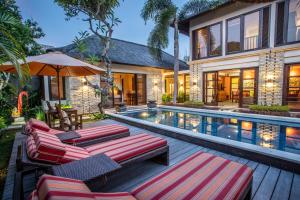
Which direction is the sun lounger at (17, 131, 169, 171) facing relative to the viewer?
to the viewer's right

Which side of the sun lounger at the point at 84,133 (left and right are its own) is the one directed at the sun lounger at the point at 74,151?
right

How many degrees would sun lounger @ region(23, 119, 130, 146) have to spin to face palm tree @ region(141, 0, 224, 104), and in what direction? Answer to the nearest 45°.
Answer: approximately 45° to its left

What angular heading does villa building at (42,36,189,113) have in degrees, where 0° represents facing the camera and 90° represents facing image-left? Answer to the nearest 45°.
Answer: approximately 315°

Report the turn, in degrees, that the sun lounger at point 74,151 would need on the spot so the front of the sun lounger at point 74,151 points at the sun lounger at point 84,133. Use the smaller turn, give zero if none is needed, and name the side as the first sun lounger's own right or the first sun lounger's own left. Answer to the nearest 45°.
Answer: approximately 90° to the first sun lounger's own left

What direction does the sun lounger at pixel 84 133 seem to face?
to the viewer's right

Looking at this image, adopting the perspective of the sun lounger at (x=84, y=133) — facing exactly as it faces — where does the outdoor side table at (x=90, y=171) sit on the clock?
The outdoor side table is roughly at 3 o'clock from the sun lounger.

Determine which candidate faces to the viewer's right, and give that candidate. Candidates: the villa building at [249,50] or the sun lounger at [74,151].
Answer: the sun lounger

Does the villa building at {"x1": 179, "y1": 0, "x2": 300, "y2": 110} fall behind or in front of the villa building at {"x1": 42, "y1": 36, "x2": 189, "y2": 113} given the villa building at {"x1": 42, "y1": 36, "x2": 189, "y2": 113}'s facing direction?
in front

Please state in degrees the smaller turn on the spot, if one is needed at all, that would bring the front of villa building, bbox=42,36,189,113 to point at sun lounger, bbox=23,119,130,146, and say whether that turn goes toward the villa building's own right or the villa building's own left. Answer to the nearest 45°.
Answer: approximately 45° to the villa building's own right

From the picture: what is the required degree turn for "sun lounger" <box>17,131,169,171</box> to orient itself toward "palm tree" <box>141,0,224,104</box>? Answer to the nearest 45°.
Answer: approximately 45° to its left

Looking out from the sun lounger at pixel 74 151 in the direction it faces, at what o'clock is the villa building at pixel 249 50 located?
The villa building is roughly at 11 o'clock from the sun lounger.

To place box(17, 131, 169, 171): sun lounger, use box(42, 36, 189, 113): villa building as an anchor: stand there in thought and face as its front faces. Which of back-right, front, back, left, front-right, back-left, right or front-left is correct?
front-right
